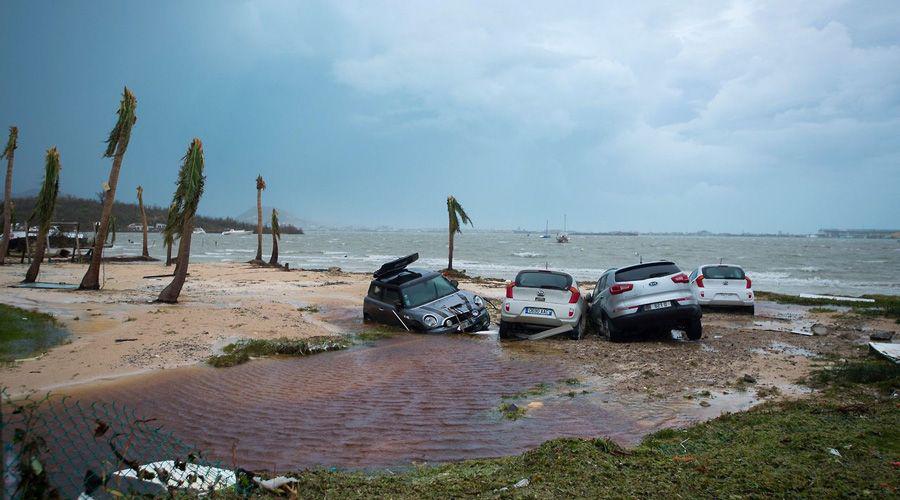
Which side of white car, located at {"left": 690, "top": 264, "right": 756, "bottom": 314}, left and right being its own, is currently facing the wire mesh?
back

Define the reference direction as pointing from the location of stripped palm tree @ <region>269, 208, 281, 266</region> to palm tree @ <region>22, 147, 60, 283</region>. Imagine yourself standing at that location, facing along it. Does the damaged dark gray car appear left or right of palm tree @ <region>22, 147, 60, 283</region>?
left

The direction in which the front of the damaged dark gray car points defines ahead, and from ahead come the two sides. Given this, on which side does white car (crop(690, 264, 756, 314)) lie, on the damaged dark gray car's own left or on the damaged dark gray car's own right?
on the damaged dark gray car's own left

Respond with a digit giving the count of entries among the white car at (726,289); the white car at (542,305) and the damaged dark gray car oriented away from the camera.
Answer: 2

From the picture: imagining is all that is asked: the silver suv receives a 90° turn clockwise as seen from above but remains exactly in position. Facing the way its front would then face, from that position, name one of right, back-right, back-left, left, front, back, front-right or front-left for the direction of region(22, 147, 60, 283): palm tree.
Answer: back-left

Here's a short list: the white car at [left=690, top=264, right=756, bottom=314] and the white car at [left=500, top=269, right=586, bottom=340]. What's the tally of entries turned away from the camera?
2

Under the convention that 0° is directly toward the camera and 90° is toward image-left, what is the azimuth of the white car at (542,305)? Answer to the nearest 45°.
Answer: approximately 180°

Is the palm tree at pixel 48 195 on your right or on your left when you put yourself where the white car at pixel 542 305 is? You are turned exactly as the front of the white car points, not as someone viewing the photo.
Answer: on your left

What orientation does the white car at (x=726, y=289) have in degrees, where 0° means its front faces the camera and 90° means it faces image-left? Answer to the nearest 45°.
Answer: approximately 180°

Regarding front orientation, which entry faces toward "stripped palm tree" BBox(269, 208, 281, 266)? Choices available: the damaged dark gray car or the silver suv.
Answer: the silver suv

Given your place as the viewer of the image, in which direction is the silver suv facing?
facing away from the viewer and to the left of the viewer

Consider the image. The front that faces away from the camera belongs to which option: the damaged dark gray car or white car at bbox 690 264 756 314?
the white car

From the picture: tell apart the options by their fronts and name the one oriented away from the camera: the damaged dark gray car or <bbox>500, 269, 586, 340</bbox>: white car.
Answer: the white car

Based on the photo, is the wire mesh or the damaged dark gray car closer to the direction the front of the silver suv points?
the damaged dark gray car

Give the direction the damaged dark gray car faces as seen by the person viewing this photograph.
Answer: facing the viewer and to the right of the viewer

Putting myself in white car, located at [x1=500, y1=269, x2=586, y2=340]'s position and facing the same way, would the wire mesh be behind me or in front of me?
behind

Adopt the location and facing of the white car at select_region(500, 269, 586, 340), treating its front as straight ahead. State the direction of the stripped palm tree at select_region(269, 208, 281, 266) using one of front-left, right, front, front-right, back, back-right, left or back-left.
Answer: front-left
